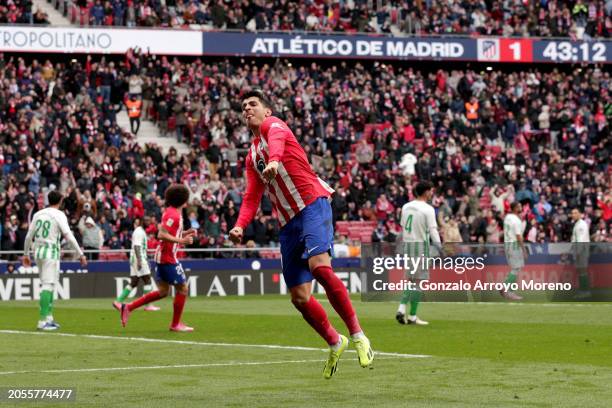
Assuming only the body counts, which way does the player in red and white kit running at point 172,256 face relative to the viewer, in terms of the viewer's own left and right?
facing to the right of the viewer

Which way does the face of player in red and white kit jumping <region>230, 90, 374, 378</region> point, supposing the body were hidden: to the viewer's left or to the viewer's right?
to the viewer's left

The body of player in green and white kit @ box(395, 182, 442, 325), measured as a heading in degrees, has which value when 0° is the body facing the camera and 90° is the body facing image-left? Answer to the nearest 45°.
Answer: approximately 225°

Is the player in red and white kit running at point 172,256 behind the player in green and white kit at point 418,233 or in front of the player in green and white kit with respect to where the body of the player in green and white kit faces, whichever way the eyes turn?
behind

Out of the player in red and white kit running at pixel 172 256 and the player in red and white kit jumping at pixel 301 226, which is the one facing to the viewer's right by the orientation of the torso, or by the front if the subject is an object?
the player in red and white kit running at pixel 172 256
